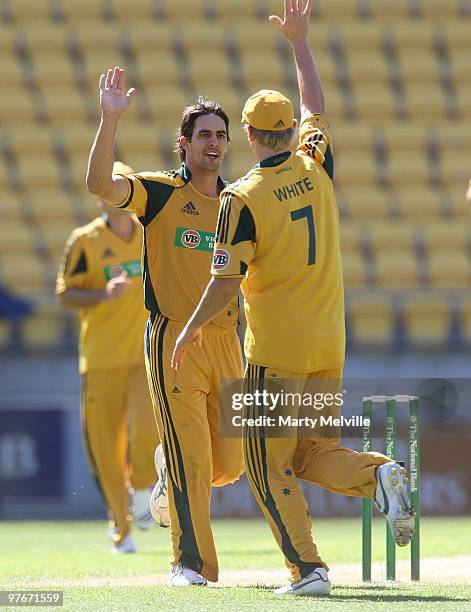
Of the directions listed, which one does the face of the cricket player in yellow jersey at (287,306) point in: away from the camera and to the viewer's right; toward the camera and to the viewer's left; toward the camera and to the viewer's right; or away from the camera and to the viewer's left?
away from the camera and to the viewer's left

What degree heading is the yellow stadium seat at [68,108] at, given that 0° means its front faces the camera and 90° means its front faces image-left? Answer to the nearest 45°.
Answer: approximately 0°

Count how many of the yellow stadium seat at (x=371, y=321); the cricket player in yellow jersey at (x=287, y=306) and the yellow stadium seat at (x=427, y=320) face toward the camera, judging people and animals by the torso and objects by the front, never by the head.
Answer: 2

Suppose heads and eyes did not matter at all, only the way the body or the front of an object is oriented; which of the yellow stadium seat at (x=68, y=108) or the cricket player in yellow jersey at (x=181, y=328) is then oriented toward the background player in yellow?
the yellow stadium seat

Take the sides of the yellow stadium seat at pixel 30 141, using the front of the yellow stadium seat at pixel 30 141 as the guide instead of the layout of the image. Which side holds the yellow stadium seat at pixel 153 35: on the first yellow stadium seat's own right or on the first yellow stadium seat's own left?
on the first yellow stadium seat's own left

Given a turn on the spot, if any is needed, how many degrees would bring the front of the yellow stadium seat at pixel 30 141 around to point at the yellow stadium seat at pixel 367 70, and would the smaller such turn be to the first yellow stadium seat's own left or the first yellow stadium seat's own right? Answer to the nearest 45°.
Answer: approximately 90° to the first yellow stadium seat's own left

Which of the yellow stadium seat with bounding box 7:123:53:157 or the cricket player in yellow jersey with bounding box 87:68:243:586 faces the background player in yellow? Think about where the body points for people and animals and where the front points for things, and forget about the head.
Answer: the yellow stadium seat

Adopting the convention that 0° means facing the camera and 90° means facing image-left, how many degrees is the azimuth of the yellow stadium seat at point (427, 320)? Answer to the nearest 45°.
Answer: approximately 0°

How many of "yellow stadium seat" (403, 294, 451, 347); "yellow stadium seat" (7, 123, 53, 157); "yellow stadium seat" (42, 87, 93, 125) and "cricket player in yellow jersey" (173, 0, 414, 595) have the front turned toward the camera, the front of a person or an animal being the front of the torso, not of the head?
3
